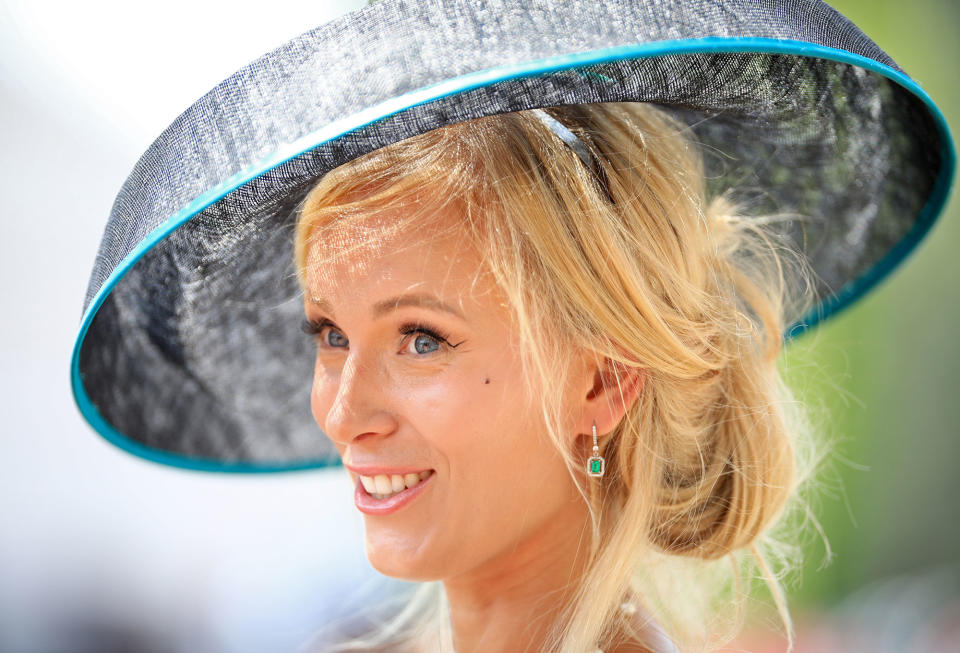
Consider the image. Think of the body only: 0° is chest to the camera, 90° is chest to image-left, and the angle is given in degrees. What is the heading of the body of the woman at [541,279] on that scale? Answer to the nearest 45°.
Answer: approximately 45°
